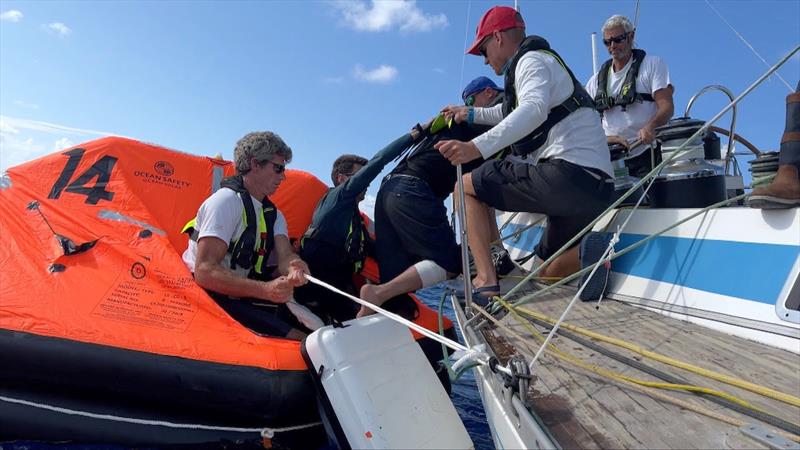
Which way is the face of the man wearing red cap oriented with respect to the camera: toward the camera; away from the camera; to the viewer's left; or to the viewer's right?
to the viewer's left

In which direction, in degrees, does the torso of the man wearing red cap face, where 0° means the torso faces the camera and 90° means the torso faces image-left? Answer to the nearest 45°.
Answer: approximately 90°

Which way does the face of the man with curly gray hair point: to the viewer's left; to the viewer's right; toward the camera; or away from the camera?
to the viewer's right

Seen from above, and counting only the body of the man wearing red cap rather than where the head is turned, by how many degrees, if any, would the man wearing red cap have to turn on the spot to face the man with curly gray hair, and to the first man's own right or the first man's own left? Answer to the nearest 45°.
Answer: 0° — they already face them
